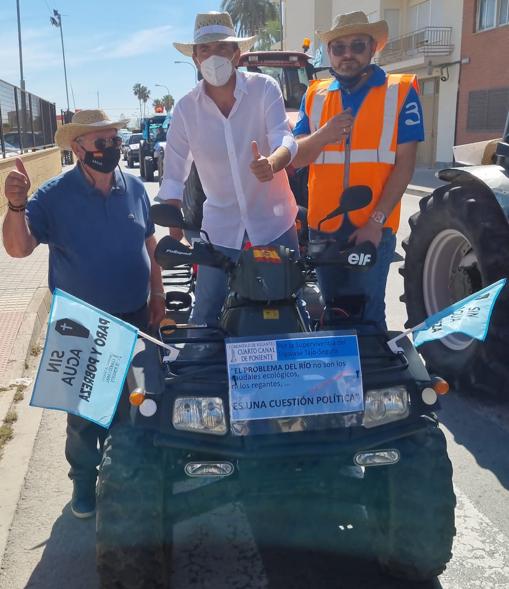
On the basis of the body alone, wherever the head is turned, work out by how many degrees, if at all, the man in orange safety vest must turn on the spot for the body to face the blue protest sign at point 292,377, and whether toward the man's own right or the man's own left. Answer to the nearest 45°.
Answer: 0° — they already face it

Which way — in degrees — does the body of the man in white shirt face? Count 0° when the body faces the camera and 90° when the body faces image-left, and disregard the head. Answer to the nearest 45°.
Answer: approximately 0°

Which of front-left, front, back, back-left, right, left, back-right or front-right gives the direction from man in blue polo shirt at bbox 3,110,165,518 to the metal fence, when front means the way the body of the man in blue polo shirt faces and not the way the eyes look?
back-left

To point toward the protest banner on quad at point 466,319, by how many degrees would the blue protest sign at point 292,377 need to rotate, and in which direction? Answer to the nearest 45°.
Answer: approximately 90° to its left

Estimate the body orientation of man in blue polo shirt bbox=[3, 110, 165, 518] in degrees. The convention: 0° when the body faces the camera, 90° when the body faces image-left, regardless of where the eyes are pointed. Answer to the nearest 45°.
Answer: approximately 315°

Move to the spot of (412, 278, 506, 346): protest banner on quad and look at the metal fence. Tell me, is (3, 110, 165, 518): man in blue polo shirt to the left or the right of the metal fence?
left

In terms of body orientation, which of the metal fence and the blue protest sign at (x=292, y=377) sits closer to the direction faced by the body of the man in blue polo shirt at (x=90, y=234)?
the blue protest sign

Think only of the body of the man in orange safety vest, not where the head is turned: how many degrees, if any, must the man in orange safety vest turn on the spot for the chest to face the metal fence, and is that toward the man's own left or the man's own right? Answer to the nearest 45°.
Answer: approximately 135° to the man's own right

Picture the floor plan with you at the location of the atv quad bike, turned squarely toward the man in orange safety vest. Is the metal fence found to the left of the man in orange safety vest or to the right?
left
